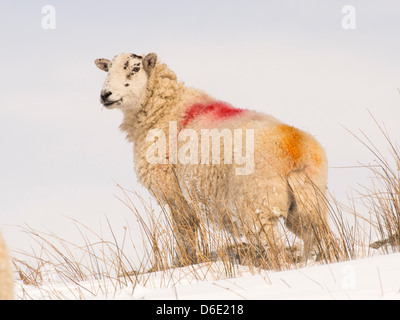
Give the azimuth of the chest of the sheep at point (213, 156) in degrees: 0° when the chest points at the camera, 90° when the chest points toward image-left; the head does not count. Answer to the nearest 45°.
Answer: approximately 135°

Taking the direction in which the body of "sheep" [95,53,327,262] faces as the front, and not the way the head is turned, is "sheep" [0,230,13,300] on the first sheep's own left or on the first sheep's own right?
on the first sheep's own left
